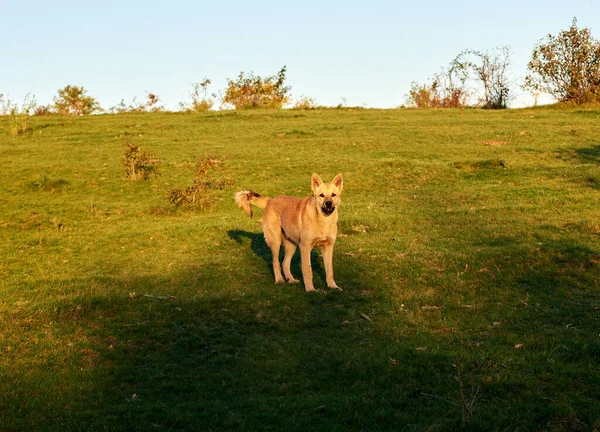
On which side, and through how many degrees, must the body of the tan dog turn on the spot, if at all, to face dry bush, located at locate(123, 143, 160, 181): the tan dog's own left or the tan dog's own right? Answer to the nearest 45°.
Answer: approximately 180°

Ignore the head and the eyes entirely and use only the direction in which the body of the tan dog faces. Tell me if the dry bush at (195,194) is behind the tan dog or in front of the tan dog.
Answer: behind

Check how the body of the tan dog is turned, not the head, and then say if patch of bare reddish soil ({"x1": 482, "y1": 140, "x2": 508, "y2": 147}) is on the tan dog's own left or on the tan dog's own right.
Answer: on the tan dog's own left

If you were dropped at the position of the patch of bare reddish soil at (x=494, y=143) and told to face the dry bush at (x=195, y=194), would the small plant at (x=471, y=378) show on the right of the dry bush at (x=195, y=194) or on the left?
left

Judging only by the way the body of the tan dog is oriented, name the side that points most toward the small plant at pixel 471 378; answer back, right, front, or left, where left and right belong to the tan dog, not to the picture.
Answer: front

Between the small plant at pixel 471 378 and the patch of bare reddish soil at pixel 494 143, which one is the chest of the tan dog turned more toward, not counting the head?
the small plant

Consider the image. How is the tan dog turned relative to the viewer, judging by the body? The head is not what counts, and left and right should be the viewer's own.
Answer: facing the viewer and to the right of the viewer

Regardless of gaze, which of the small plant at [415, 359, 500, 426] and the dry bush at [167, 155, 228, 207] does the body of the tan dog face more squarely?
the small plant
